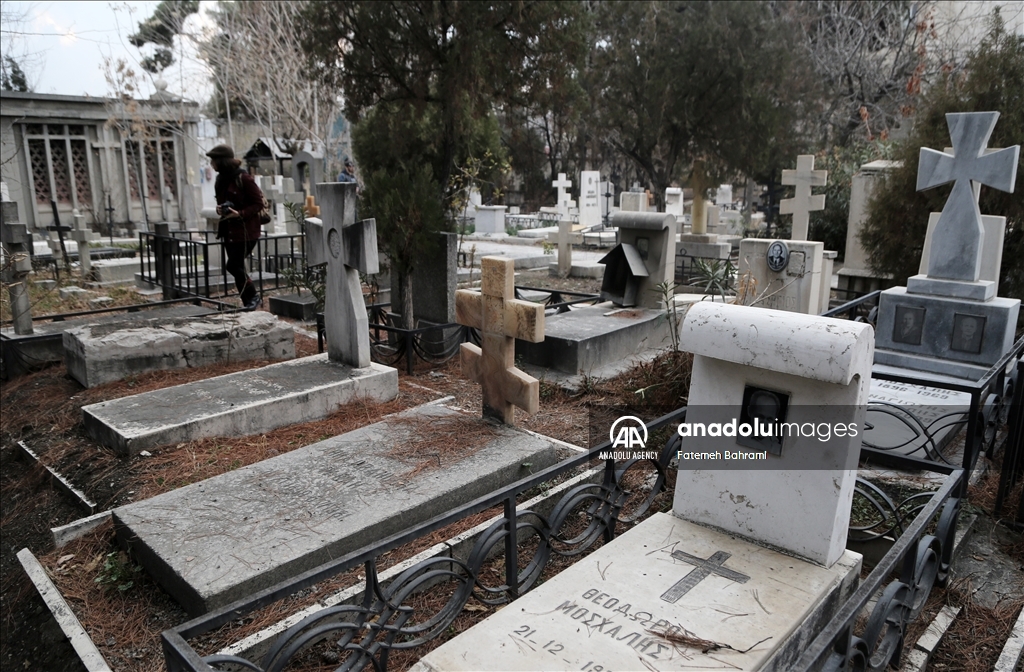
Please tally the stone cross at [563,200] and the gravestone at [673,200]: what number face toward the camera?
2

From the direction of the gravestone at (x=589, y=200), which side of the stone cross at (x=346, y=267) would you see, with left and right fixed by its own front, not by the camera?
back

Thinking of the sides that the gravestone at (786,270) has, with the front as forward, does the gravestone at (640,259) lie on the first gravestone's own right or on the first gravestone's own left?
on the first gravestone's own right

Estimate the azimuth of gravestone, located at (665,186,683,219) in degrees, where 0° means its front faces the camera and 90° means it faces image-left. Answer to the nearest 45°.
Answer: approximately 0°

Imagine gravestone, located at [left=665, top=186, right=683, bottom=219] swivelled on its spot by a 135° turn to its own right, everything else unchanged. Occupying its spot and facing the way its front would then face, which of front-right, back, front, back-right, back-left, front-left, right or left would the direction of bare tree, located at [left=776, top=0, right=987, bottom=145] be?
right

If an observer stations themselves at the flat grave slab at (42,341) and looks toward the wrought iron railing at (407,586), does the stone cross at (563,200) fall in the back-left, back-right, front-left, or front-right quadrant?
back-left

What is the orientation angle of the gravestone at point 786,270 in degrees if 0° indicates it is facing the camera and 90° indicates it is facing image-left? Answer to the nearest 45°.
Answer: approximately 45°

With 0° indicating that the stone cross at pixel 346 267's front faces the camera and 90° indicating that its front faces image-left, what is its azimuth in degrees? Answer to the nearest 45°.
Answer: approximately 45°
